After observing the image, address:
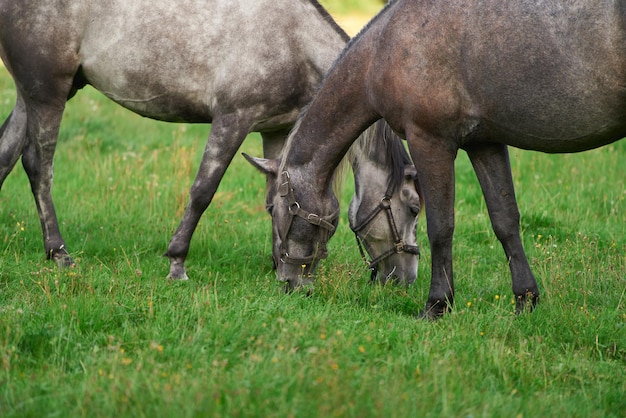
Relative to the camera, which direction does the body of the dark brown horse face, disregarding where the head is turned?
to the viewer's left

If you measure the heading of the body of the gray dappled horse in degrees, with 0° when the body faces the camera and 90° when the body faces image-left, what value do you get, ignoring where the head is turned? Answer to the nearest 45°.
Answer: approximately 270°

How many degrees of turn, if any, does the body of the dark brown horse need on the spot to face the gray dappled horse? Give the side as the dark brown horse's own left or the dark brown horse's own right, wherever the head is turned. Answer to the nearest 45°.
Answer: approximately 45° to the dark brown horse's own right

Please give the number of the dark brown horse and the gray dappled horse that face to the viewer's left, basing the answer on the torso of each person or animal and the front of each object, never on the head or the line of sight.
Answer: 1

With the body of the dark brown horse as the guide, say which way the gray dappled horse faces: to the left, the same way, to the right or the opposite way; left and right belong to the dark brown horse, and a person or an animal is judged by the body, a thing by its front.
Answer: the opposite way
